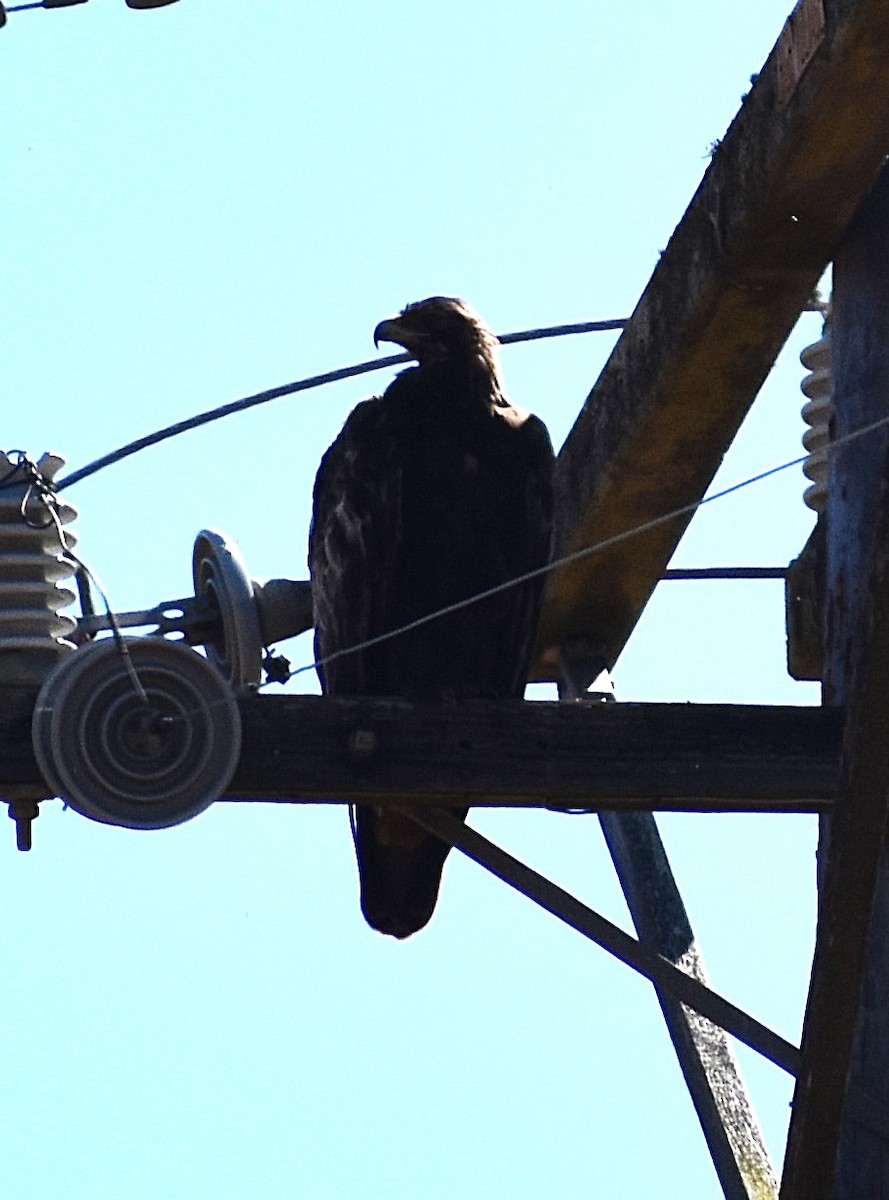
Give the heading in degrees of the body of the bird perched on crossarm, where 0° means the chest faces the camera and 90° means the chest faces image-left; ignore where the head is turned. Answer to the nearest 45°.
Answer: approximately 0°

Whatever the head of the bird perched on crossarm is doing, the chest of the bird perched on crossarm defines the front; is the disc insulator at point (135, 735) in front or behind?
in front

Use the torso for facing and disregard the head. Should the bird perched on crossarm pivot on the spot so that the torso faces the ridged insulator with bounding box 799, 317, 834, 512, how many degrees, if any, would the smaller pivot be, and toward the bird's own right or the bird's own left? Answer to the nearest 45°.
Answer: approximately 45° to the bird's own left
